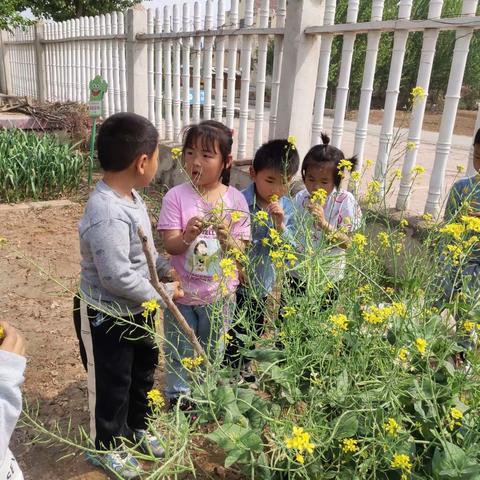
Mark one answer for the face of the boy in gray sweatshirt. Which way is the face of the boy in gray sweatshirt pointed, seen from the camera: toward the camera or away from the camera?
away from the camera

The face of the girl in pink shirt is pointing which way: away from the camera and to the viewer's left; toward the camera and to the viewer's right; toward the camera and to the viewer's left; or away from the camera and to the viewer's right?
toward the camera and to the viewer's left

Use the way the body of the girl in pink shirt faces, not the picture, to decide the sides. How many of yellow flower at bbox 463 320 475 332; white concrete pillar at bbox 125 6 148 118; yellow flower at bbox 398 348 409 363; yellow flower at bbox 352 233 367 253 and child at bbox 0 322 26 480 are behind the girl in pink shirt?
1

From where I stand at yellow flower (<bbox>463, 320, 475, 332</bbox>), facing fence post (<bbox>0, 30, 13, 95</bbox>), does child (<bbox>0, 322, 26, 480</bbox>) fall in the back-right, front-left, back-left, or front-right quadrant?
front-left

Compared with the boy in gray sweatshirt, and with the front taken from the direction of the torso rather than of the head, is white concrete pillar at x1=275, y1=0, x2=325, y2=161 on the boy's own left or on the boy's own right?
on the boy's own left

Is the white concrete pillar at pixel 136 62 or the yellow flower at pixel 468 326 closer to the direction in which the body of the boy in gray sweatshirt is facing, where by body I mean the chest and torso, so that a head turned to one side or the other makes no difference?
the yellow flower

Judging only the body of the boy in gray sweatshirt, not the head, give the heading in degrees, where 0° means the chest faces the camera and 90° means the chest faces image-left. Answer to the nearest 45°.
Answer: approximately 270°

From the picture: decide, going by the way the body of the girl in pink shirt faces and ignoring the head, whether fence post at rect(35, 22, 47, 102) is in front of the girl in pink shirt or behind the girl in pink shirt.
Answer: behind

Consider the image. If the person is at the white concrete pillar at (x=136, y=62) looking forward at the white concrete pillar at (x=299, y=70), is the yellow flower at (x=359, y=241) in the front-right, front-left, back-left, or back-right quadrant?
front-right

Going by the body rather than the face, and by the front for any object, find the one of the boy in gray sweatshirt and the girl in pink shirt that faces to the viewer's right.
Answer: the boy in gray sweatshirt

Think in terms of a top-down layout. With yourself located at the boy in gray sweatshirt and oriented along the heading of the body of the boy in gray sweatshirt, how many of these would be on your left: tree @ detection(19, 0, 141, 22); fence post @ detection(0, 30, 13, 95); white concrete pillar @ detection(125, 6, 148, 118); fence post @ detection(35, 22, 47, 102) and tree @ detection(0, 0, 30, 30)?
5

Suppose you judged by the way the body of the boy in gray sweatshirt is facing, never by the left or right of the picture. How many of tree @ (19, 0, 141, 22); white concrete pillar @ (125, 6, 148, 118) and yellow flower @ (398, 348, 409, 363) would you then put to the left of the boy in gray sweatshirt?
2

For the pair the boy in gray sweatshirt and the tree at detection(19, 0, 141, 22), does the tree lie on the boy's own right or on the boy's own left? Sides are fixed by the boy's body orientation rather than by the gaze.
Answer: on the boy's own left

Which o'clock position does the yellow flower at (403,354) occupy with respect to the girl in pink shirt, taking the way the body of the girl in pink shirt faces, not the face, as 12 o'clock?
The yellow flower is roughly at 11 o'clock from the girl in pink shirt.

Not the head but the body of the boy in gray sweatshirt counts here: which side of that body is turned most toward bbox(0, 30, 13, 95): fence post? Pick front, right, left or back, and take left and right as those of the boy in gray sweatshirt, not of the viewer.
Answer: left

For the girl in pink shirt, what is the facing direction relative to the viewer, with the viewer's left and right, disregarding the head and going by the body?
facing the viewer

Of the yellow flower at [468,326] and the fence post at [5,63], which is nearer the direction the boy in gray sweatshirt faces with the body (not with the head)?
the yellow flower

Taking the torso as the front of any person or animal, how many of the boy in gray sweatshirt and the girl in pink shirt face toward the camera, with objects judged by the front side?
1
